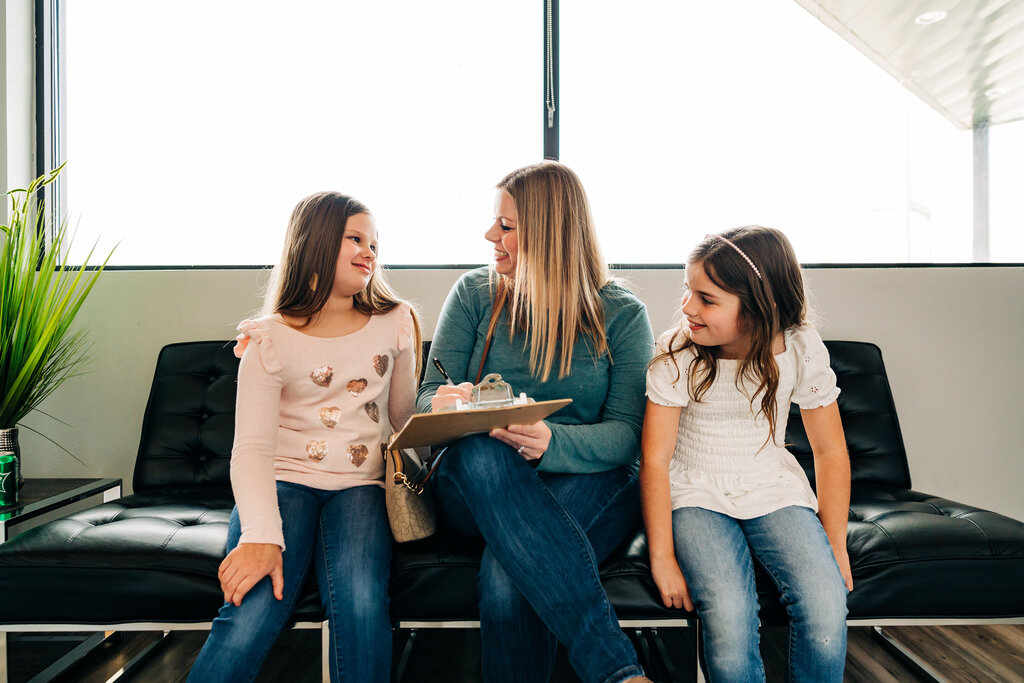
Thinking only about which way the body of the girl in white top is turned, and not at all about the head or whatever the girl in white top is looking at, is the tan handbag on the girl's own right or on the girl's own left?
on the girl's own right

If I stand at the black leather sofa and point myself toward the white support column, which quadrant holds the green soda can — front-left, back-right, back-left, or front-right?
back-left

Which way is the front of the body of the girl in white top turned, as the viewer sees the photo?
toward the camera

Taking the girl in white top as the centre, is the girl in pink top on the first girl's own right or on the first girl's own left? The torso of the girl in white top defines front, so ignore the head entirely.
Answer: on the first girl's own right

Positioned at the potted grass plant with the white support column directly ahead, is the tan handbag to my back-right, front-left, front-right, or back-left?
front-right

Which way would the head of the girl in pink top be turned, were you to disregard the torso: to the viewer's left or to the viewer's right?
to the viewer's right

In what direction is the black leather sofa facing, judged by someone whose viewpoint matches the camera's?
facing the viewer

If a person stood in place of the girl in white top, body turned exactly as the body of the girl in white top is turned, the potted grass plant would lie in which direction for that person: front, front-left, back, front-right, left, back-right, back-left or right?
right

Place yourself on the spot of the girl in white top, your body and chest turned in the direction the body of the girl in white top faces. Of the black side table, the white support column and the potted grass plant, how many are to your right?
2

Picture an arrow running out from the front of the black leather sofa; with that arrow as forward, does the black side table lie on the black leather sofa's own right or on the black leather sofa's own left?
on the black leather sofa's own right

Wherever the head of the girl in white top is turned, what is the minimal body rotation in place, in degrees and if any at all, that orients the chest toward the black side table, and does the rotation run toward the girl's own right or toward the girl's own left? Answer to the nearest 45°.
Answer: approximately 90° to the girl's own right

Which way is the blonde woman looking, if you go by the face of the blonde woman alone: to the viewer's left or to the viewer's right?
to the viewer's left

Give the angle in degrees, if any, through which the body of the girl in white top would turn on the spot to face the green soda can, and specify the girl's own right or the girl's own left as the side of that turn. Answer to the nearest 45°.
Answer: approximately 90° to the girl's own right

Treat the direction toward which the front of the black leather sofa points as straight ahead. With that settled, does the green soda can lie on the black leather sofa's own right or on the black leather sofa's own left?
on the black leather sofa's own right

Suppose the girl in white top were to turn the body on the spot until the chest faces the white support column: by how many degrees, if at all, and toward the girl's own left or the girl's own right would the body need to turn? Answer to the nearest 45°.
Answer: approximately 135° to the girl's own left
